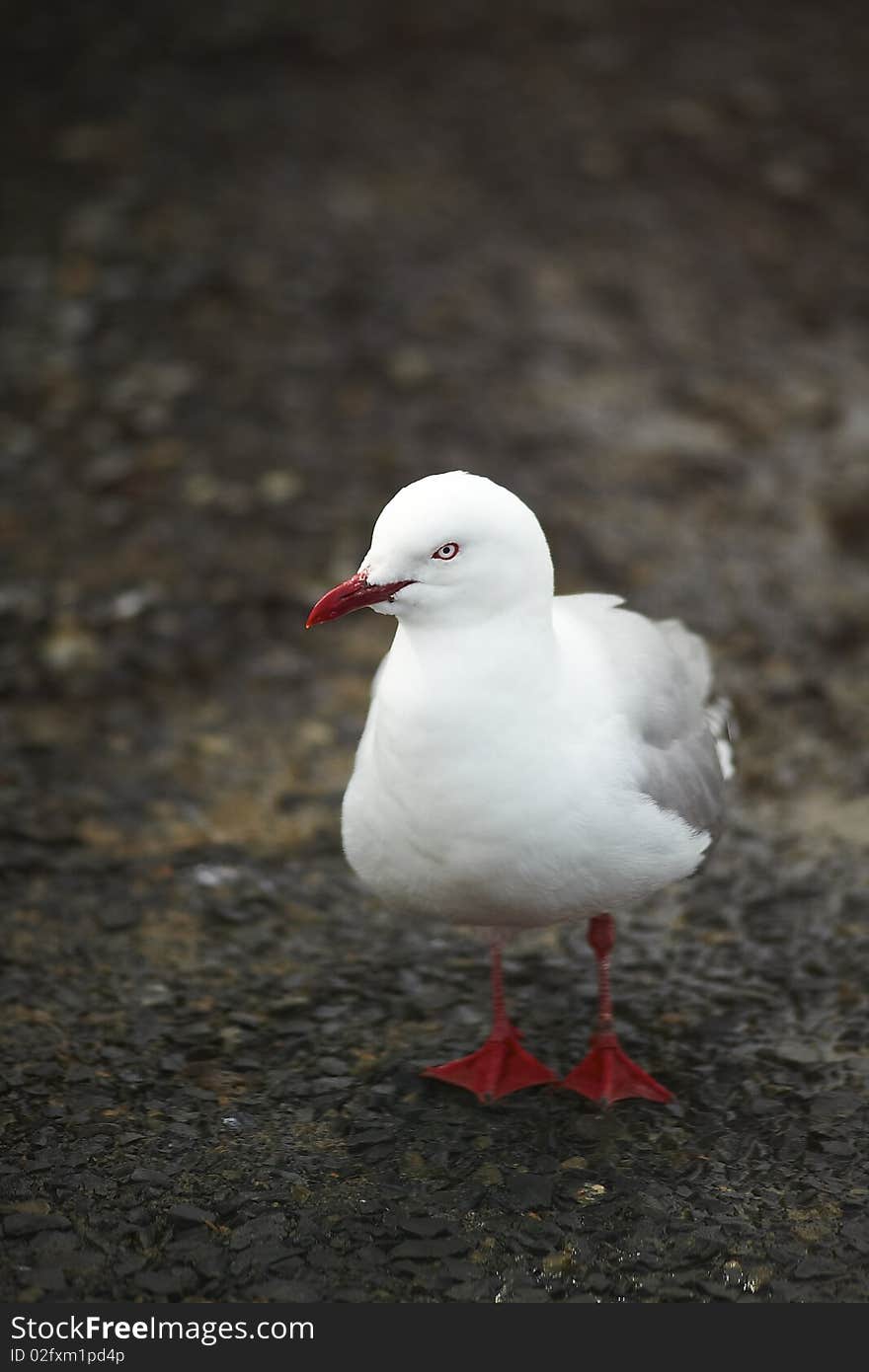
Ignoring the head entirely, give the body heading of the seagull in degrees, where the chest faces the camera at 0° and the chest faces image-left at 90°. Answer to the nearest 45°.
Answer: approximately 45°
